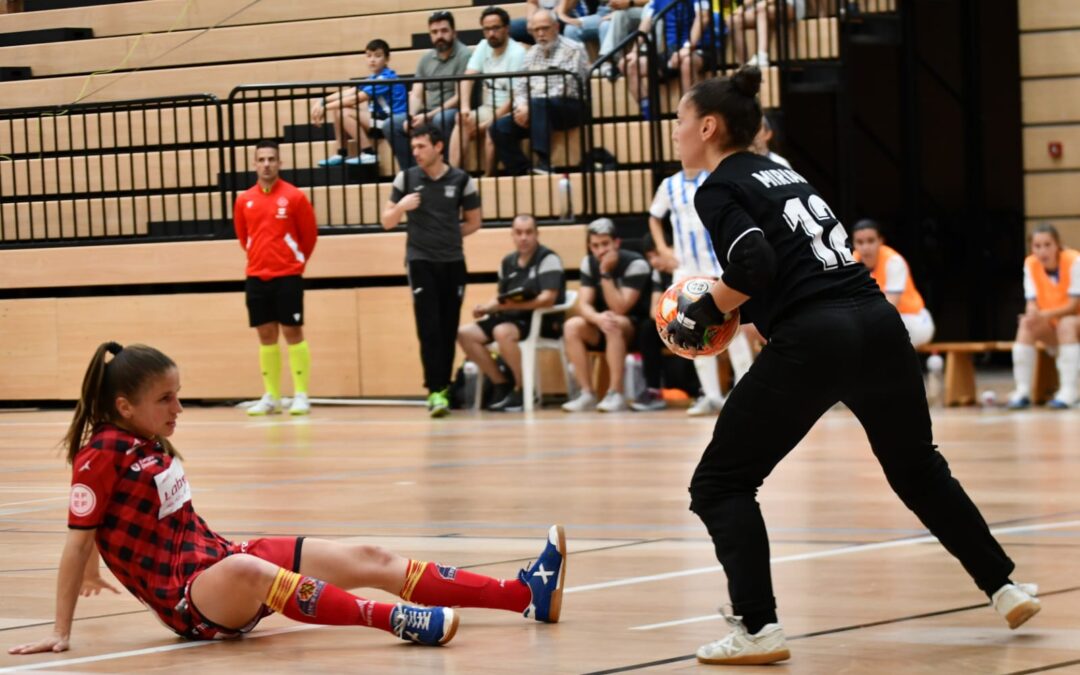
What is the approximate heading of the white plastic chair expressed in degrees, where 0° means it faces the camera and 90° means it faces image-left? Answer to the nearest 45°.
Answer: approximately 45°

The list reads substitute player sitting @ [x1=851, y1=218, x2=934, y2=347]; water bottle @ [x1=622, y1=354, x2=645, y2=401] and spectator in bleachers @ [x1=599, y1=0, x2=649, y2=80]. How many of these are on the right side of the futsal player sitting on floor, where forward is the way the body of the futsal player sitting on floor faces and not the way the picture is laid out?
0

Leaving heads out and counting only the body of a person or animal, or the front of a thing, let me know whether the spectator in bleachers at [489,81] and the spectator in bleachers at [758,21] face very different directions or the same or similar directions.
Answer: same or similar directions

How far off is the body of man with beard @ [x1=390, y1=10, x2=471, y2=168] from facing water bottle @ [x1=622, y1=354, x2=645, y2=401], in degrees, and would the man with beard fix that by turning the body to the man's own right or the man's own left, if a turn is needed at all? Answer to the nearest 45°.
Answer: approximately 90° to the man's own left

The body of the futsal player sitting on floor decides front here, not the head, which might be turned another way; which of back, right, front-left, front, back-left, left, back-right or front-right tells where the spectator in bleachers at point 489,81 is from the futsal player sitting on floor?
left

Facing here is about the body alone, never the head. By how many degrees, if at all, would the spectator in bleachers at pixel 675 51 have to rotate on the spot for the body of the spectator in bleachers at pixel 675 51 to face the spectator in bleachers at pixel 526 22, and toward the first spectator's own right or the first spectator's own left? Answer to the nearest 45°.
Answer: approximately 90° to the first spectator's own right

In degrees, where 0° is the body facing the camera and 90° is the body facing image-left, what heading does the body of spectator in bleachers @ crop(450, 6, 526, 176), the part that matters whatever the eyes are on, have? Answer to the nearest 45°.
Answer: approximately 45°

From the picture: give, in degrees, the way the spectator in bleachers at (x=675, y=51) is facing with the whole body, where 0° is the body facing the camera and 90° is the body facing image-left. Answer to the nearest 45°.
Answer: approximately 45°

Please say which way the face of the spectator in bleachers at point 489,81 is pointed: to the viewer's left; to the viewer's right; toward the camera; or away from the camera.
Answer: toward the camera

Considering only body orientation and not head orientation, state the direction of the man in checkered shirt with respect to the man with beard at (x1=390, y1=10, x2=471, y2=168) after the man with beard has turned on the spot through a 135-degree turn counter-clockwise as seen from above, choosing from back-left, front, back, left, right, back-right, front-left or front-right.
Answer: front-right

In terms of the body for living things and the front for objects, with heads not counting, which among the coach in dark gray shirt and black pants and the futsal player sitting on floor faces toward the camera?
the coach in dark gray shirt and black pants

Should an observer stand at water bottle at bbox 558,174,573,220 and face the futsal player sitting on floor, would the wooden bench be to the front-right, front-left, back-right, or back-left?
front-left

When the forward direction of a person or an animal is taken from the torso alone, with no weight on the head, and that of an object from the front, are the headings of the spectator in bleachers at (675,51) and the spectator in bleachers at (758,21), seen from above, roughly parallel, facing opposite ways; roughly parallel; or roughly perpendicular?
roughly parallel

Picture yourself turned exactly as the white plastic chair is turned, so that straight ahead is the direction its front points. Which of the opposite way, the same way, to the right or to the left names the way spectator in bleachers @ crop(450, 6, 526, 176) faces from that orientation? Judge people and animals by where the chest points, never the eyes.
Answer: the same way

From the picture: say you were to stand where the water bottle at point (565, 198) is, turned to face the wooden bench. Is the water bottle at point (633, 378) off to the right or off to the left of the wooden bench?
right

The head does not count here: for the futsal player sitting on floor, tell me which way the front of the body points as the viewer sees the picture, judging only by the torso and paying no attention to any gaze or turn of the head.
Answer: to the viewer's right

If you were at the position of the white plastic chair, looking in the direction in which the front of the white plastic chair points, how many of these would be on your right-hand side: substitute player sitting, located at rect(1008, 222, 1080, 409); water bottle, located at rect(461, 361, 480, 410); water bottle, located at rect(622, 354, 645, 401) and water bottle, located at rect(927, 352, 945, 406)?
1

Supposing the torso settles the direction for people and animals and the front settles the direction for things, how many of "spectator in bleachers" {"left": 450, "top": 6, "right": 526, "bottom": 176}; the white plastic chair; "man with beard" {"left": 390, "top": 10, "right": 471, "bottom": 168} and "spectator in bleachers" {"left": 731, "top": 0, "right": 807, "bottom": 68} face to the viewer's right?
0

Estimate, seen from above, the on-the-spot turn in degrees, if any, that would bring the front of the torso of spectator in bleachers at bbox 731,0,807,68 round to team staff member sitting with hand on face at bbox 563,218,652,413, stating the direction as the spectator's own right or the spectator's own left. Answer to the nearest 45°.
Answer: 0° — they already face them
